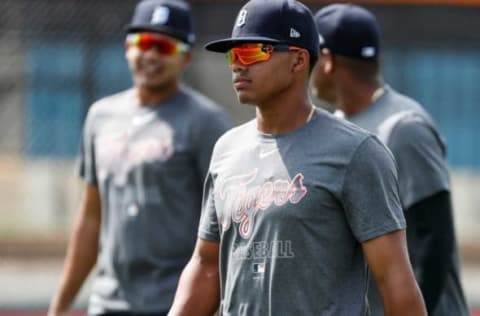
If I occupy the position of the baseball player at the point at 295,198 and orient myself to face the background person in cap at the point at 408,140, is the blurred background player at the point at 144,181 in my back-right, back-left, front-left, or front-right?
front-left

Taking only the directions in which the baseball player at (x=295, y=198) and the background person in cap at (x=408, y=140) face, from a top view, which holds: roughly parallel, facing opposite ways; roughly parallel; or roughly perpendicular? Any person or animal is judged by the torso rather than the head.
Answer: roughly perpendicular

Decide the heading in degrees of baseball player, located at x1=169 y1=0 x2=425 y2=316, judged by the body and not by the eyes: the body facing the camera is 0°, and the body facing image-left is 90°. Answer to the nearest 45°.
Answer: approximately 45°

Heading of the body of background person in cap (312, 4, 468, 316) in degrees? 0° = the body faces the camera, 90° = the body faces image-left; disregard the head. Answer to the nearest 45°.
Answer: approximately 135°

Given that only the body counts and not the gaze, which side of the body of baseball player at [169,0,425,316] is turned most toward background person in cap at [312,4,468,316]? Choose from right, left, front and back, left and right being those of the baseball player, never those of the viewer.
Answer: back

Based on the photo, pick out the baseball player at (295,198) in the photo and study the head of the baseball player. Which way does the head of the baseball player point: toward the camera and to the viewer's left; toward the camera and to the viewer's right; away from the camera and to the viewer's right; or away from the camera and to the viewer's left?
toward the camera and to the viewer's left

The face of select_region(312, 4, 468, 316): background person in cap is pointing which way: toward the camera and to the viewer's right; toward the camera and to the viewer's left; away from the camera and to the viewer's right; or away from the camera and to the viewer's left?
away from the camera and to the viewer's left

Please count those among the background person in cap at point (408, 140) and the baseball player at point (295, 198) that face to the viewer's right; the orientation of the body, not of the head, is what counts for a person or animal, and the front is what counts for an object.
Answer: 0

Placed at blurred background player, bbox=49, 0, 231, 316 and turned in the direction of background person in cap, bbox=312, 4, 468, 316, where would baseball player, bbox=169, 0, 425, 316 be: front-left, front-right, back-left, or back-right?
front-right

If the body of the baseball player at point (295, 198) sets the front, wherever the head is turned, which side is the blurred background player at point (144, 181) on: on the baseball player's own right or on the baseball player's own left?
on the baseball player's own right
